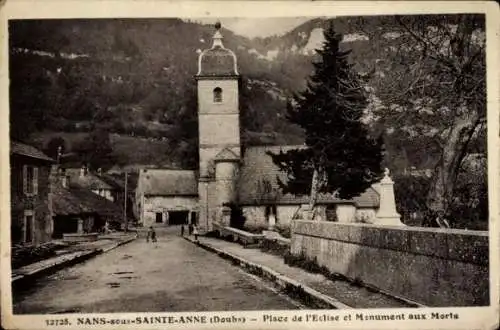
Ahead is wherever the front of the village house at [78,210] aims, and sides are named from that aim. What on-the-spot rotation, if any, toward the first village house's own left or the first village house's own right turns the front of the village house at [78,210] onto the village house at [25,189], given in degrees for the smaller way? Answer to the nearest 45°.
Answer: approximately 45° to the first village house's own right

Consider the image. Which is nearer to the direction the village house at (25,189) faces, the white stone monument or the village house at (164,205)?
the white stone monument

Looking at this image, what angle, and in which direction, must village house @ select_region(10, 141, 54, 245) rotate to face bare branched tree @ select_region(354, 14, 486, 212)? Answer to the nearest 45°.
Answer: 0° — it already faces it

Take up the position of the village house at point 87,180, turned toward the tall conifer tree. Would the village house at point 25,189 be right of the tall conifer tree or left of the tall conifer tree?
right

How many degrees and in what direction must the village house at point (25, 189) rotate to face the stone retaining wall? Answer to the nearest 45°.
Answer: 0° — it already faces it

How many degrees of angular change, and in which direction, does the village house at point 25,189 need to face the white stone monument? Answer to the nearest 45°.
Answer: approximately 45° to its left

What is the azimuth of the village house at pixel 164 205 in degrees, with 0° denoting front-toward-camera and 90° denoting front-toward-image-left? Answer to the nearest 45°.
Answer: approximately 0°
